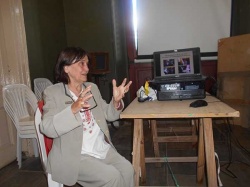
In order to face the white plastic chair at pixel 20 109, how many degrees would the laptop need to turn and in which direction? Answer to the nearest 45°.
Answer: approximately 90° to its right

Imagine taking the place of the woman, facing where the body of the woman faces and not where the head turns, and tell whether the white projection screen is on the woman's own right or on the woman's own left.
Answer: on the woman's own left

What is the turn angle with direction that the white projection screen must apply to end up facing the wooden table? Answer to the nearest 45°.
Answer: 0° — it already faces it

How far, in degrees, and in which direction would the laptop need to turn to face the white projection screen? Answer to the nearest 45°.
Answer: approximately 180°

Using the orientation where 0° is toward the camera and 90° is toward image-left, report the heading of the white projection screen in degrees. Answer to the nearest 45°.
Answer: approximately 0°

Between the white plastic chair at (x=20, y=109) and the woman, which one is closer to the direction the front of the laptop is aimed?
the woman

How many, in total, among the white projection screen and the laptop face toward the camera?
2

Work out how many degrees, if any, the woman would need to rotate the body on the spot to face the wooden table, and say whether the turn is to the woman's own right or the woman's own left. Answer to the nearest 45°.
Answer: approximately 45° to the woman's own left

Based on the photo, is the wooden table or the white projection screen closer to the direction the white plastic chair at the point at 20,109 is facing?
the wooden table
